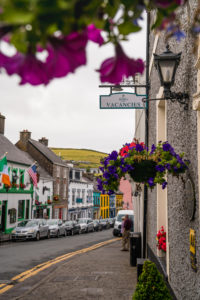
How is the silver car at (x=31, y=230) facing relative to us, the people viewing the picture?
facing the viewer and to the left of the viewer

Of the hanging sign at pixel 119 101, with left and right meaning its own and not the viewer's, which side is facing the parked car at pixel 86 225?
back

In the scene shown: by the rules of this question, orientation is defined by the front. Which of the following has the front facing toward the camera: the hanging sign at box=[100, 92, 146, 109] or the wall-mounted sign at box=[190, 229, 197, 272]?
the hanging sign at box=[100, 92, 146, 109]

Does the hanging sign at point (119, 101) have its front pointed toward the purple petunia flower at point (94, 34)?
yes

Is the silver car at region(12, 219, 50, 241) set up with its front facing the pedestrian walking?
no

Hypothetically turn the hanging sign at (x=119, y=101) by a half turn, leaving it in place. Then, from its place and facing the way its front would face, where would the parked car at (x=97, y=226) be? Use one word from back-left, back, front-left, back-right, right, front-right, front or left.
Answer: front

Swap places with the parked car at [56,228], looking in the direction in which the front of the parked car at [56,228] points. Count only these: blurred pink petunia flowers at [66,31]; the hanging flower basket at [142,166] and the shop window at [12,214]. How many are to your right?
1

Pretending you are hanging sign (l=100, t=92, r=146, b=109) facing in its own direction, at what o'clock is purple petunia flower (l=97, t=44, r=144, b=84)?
The purple petunia flower is roughly at 12 o'clock from the hanging sign.

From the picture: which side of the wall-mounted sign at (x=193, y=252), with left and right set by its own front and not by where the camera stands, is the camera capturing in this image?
left

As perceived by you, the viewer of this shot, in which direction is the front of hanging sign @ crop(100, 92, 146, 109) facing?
facing the viewer

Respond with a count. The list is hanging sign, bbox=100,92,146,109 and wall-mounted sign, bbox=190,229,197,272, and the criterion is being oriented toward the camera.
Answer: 1

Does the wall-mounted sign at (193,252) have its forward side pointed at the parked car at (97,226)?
no
